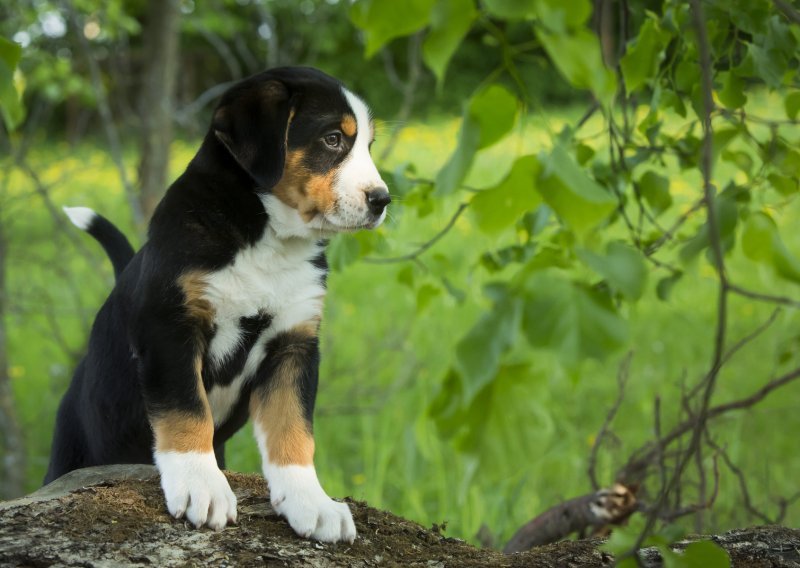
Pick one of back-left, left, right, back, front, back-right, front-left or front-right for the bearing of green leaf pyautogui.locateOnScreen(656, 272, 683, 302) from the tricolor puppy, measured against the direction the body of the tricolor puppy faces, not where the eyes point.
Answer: front-left

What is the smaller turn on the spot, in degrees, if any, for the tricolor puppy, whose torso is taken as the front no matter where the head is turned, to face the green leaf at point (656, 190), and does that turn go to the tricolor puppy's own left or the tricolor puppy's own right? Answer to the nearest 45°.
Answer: approximately 45° to the tricolor puppy's own left

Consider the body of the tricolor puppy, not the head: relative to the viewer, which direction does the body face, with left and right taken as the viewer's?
facing the viewer and to the right of the viewer

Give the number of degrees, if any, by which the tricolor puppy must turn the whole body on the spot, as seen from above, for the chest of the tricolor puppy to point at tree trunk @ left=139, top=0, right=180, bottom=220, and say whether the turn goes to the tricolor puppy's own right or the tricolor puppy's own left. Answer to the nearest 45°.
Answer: approximately 135° to the tricolor puppy's own left

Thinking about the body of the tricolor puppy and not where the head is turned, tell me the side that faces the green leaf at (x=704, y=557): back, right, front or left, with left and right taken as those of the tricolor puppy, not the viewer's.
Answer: front

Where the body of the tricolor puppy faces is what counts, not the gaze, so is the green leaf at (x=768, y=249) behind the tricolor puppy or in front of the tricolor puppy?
in front
